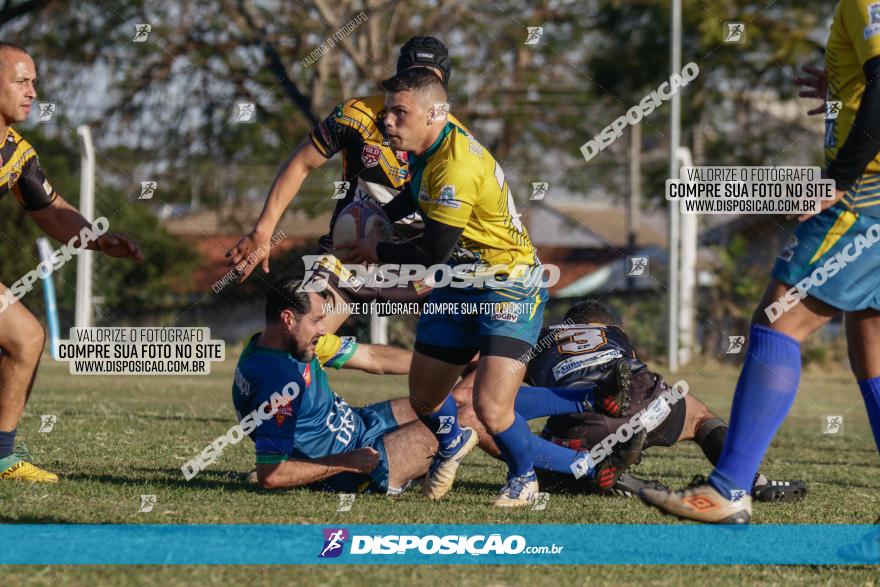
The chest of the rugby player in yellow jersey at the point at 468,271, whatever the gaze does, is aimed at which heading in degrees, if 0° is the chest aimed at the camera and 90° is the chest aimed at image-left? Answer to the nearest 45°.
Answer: approximately 90°

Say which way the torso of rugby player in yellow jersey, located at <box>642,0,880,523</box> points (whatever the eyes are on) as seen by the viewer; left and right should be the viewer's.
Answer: facing to the left of the viewer

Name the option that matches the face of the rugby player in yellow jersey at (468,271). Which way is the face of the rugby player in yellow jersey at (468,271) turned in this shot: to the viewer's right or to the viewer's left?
to the viewer's left

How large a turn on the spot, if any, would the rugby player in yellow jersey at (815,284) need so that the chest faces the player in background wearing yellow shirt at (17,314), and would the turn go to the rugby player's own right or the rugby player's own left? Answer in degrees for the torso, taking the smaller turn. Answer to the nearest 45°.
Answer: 0° — they already face them

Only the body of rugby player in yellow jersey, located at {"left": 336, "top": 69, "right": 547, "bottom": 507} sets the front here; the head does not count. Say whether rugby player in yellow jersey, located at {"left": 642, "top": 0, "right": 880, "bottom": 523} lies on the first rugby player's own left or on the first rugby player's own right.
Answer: on the first rugby player's own left

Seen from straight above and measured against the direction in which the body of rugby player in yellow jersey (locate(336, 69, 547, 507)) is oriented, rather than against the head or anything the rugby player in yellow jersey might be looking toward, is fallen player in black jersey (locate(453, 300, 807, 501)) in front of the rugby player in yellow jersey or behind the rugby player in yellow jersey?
behind

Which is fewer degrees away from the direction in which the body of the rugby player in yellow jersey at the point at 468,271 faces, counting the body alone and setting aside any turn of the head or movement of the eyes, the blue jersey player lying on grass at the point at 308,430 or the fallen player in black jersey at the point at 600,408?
the blue jersey player lying on grass
